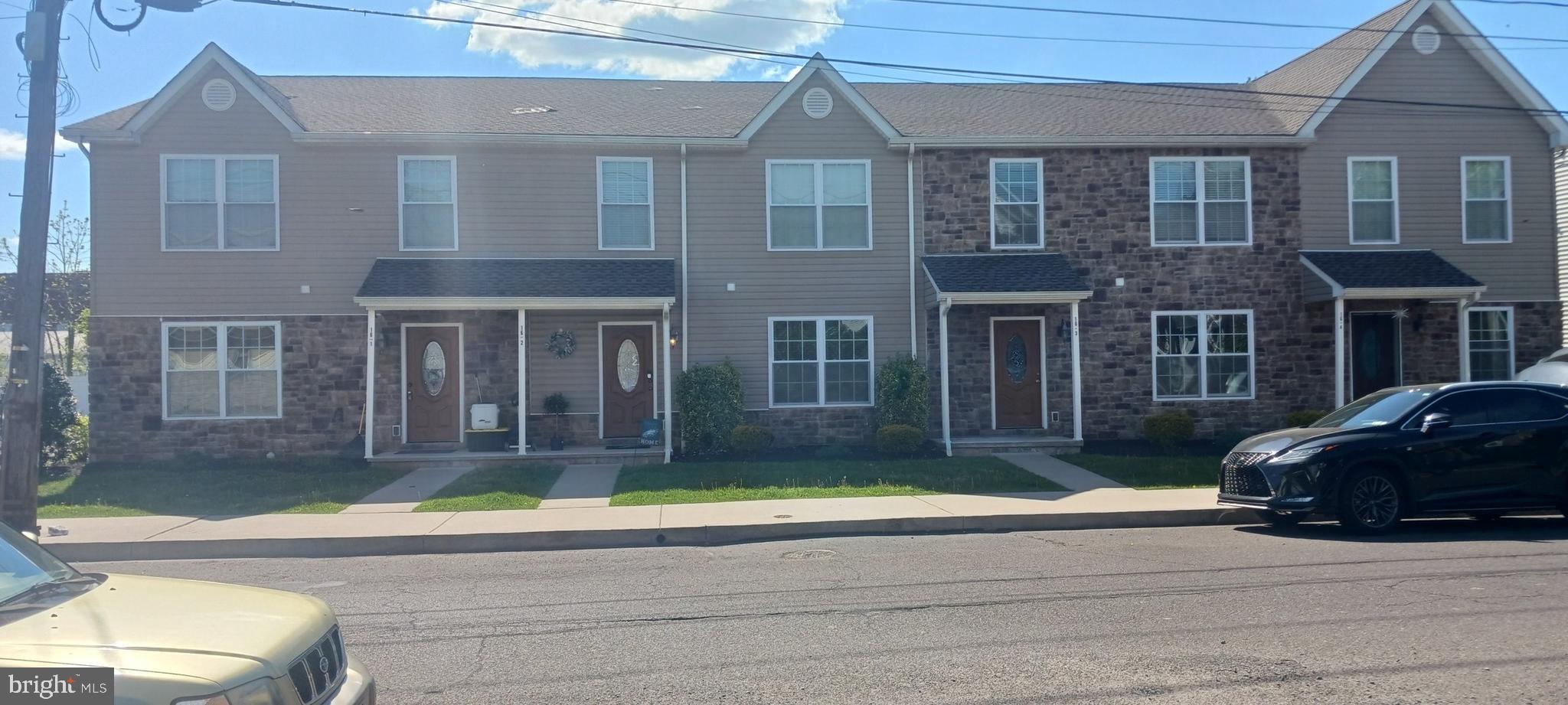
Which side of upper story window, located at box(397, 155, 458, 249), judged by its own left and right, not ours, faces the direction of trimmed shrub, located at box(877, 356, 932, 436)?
left

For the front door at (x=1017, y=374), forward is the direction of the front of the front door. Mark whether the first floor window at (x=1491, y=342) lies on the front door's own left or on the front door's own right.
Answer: on the front door's own left

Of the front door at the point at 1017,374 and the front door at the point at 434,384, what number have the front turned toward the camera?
2

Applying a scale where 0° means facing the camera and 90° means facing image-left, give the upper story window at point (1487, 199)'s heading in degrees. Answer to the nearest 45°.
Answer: approximately 0°
